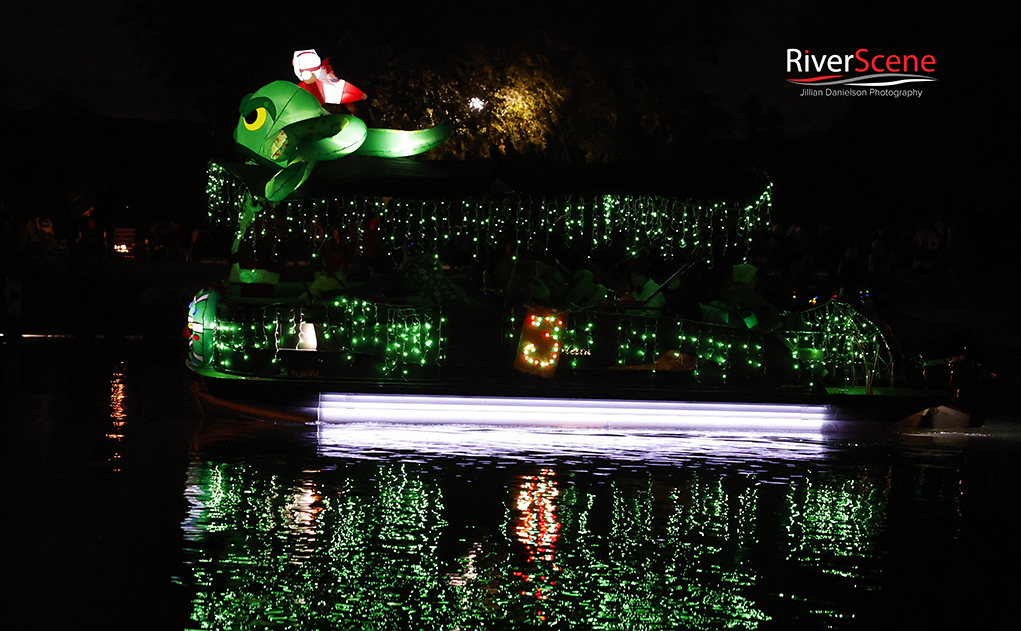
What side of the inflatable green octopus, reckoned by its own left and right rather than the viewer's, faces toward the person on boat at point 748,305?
back

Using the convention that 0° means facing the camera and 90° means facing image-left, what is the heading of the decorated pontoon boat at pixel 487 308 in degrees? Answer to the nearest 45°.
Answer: approximately 90°

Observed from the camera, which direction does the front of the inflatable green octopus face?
facing to the left of the viewer

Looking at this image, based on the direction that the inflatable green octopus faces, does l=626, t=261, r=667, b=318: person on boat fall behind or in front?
behind
